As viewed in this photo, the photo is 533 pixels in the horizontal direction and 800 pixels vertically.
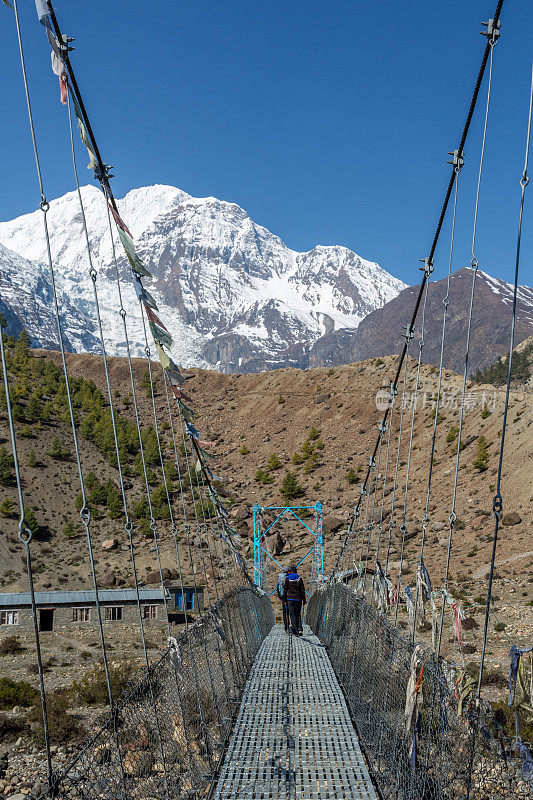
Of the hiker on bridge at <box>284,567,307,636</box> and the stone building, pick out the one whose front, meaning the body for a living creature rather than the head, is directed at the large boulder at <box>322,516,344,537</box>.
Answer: the hiker on bridge

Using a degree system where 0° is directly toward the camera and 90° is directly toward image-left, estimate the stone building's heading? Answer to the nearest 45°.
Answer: approximately 0°

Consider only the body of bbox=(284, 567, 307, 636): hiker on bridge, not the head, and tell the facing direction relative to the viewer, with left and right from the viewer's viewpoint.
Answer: facing away from the viewer

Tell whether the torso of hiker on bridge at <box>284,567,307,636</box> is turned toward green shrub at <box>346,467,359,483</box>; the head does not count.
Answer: yes

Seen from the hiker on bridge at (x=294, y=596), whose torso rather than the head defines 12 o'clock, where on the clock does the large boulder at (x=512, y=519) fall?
The large boulder is roughly at 1 o'clock from the hiker on bridge.

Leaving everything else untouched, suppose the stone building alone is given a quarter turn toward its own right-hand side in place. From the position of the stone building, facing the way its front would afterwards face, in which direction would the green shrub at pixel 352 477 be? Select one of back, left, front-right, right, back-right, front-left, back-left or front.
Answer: back-right

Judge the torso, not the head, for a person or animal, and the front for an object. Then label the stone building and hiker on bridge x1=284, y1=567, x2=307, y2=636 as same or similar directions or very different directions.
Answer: very different directions

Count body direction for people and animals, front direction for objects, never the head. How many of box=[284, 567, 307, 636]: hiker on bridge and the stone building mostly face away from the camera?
1

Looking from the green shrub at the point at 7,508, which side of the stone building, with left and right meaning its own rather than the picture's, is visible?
back

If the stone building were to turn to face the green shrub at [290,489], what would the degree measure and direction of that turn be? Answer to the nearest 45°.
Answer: approximately 135° to its left

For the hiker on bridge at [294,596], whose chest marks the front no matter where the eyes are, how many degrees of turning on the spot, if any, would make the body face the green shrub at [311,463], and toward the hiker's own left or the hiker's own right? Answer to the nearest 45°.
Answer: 0° — they already face it

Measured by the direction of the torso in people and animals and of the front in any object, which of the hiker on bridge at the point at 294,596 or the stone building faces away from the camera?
the hiker on bridge

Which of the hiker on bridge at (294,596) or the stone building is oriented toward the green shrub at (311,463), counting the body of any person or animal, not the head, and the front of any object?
the hiker on bridge
